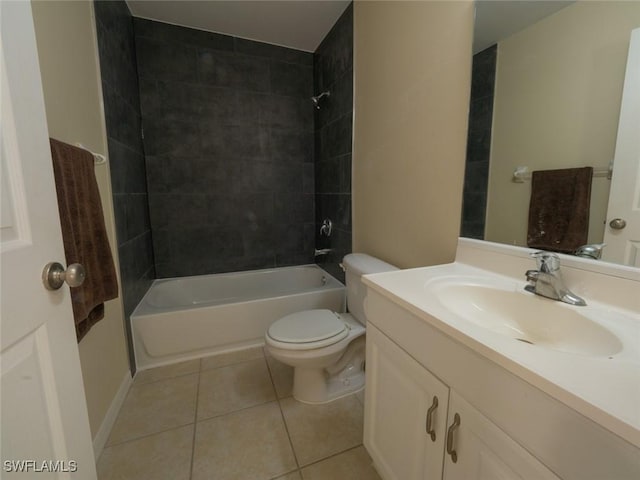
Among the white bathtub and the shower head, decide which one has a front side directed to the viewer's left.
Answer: the shower head

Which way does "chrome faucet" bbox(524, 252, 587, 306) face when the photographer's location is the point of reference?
facing the viewer and to the left of the viewer

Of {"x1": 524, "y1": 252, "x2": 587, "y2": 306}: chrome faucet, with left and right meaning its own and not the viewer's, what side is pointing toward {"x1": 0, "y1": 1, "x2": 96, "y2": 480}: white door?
front

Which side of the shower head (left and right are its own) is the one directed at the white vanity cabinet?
left

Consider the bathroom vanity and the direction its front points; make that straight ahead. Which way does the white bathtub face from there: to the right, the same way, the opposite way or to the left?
to the left

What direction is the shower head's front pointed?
to the viewer's left

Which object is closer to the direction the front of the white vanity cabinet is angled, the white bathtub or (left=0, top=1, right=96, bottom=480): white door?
the white door

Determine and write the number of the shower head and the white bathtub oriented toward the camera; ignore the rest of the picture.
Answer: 1

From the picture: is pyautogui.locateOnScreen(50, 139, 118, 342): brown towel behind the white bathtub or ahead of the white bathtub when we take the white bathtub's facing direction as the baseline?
ahead

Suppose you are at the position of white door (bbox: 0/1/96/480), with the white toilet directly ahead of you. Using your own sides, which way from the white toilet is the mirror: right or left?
right

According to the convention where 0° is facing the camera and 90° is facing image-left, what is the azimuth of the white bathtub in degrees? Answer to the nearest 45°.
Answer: approximately 0°
